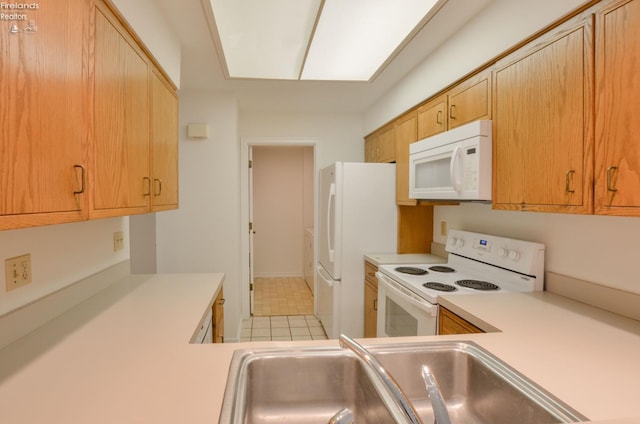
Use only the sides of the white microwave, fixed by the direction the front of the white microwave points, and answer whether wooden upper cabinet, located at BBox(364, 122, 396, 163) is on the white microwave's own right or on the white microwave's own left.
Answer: on the white microwave's own right

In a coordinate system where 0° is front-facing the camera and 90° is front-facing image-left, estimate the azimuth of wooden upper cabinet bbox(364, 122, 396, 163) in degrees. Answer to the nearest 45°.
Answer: approximately 90°

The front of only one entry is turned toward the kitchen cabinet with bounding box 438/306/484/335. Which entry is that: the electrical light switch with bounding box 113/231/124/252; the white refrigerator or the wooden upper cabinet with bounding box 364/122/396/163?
the electrical light switch

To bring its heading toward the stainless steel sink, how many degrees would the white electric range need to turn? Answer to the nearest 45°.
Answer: approximately 45° to its left

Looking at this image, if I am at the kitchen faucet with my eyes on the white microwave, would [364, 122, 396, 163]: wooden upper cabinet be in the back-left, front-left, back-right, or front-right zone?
front-left

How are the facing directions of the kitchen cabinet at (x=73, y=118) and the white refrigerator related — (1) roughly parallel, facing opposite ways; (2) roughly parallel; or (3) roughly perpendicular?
roughly parallel, facing opposite ways

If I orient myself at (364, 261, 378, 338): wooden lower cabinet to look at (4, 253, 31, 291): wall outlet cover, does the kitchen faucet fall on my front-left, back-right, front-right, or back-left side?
front-left

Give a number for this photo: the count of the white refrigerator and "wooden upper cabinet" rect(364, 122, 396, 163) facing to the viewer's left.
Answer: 2

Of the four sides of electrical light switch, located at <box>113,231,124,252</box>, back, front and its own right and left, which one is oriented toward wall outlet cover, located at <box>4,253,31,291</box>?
right

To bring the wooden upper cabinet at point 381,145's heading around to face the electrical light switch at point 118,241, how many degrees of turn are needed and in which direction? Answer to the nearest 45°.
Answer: approximately 45° to its left

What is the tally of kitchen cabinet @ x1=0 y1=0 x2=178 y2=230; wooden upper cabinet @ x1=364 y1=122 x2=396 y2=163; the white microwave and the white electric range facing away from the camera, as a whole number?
0

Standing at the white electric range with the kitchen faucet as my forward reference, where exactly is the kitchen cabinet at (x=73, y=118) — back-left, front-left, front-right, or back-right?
front-right

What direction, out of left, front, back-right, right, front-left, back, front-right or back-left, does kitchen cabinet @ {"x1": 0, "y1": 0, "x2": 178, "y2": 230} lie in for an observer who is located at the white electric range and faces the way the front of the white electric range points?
front

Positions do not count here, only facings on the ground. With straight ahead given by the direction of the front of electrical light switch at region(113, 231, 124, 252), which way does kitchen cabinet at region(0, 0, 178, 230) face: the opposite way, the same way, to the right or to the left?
the same way

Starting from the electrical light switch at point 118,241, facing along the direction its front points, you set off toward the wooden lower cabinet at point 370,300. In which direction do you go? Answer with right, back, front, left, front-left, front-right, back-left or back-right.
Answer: front-left

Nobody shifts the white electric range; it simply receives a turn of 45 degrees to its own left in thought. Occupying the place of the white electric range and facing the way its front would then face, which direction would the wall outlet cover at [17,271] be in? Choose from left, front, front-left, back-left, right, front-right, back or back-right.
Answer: front-right
